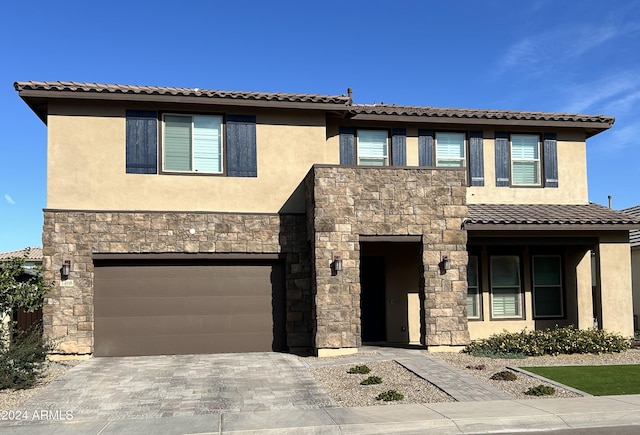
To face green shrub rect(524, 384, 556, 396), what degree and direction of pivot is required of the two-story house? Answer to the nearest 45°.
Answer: approximately 45° to its left

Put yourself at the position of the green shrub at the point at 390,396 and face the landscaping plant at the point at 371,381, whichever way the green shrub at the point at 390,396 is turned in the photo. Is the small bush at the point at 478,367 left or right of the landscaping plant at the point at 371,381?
right

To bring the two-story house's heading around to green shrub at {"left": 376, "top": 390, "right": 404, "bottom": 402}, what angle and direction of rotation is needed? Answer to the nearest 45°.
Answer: approximately 45° to its left

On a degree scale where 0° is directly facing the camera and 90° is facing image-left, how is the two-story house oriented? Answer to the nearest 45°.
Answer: approximately 0°

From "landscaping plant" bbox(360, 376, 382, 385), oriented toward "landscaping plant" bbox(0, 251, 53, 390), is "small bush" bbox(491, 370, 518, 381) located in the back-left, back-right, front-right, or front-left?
back-right

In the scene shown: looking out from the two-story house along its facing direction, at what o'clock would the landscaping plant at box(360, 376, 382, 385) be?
The landscaping plant is roughly at 11 o'clock from the two-story house.

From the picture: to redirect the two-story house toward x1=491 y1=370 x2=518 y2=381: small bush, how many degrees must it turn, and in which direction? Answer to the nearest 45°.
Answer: approximately 45° to its left
